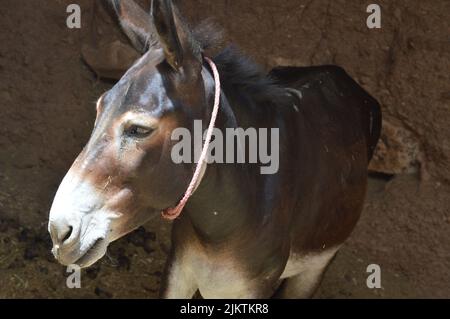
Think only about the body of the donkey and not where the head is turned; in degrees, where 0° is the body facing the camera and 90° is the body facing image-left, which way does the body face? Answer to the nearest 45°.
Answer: approximately 45°
